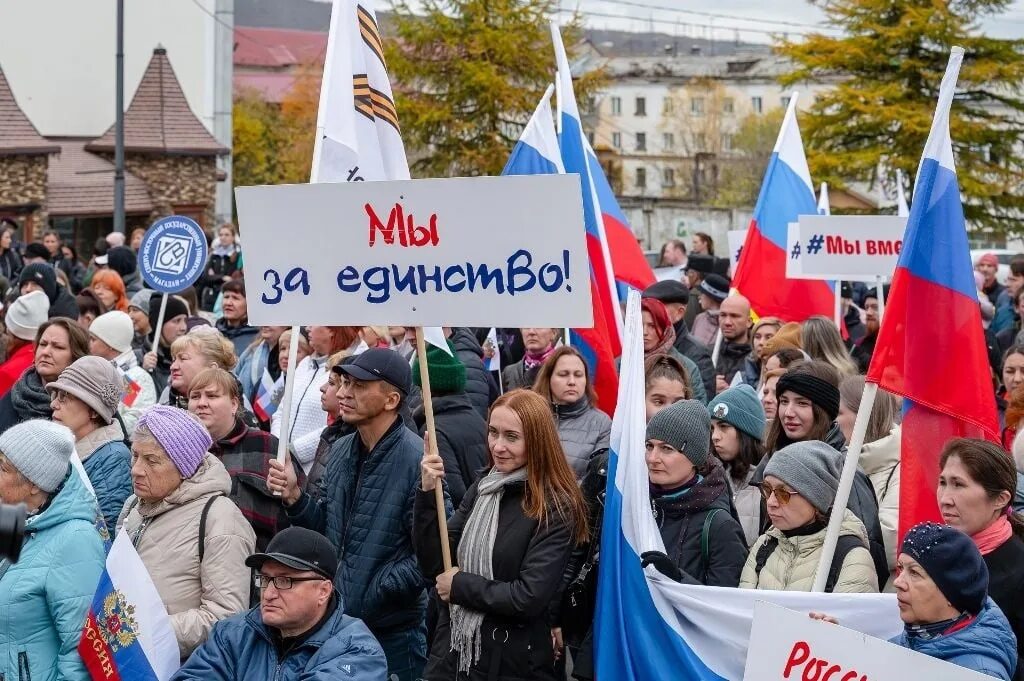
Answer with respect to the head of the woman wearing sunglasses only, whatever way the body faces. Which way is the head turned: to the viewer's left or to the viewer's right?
to the viewer's left

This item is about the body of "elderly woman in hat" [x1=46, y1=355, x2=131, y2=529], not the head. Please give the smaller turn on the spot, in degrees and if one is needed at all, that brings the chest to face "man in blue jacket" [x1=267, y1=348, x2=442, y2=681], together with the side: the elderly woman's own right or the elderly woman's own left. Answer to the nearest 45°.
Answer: approximately 135° to the elderly woman's own left

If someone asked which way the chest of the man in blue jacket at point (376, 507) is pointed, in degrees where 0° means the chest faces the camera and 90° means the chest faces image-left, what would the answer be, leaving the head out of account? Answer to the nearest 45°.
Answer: approximately 45°

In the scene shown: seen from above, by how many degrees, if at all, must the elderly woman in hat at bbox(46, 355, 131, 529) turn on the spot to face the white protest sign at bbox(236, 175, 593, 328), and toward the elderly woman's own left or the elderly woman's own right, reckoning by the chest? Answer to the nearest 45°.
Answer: approximately 135° to the elderly woman's own left

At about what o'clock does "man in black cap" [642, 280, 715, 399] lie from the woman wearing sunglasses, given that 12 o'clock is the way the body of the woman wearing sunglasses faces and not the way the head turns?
The man in black cap is roughly at 4 o'clock from the woman wearing sunglasses.

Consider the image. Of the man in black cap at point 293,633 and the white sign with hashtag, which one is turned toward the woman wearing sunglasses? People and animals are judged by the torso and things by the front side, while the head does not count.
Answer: the white sign with hashtag

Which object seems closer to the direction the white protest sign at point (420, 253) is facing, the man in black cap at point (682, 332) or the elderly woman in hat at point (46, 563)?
the elderly woman in hat

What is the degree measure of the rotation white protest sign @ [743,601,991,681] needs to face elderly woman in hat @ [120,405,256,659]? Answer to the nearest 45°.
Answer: approximately 90° to its right

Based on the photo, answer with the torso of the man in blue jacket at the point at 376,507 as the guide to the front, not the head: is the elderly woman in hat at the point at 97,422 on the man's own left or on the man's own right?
on the man's own right

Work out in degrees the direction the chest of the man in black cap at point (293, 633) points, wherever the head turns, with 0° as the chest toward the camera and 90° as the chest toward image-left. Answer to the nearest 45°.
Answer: approximately 45°

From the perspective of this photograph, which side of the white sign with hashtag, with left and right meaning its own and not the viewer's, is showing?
front

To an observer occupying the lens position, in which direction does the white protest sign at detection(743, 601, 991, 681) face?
facing the viewer

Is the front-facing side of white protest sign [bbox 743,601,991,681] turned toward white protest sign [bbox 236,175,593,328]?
no

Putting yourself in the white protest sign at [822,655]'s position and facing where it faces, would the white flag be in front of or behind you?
behind
